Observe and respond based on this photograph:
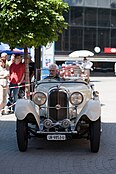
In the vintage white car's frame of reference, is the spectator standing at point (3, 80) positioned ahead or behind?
behind

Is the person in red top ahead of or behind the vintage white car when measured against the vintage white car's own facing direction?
behind

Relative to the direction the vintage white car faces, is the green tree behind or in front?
behind

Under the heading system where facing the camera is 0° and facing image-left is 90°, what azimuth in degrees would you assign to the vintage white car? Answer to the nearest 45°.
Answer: approximately 0°

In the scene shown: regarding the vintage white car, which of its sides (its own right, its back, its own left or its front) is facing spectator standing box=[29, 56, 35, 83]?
back
